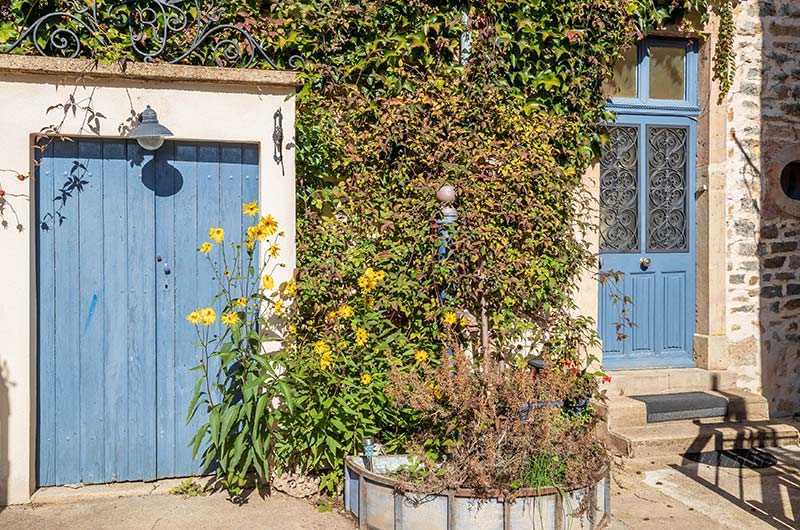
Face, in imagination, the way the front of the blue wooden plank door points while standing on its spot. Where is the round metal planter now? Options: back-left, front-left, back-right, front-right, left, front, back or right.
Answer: front-left

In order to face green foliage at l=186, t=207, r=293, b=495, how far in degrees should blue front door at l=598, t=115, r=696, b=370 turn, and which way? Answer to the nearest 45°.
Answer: approximately 45° to its right

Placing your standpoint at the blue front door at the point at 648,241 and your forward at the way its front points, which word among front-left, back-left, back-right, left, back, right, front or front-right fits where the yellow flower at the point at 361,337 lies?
front-right

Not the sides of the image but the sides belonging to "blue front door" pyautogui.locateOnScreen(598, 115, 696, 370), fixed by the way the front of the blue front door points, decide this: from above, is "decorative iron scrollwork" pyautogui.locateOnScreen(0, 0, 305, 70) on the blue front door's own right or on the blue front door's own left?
on the blue front door's own right

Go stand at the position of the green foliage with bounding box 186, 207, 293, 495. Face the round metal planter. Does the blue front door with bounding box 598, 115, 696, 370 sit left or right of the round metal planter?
left

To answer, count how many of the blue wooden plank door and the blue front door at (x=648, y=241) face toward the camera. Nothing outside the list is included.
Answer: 2

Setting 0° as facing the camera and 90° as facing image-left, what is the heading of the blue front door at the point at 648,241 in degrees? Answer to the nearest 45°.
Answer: approximately 0°

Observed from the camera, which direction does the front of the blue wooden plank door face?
facing the viewer

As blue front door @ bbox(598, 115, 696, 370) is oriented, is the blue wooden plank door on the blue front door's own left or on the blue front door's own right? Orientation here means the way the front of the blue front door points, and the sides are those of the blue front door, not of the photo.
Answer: on the blue front door's own right

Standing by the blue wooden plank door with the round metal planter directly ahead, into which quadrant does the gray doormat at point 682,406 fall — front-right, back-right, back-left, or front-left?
front-left
